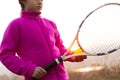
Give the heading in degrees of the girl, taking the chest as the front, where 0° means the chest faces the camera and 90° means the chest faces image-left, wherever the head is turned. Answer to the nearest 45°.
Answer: approximately 315°
